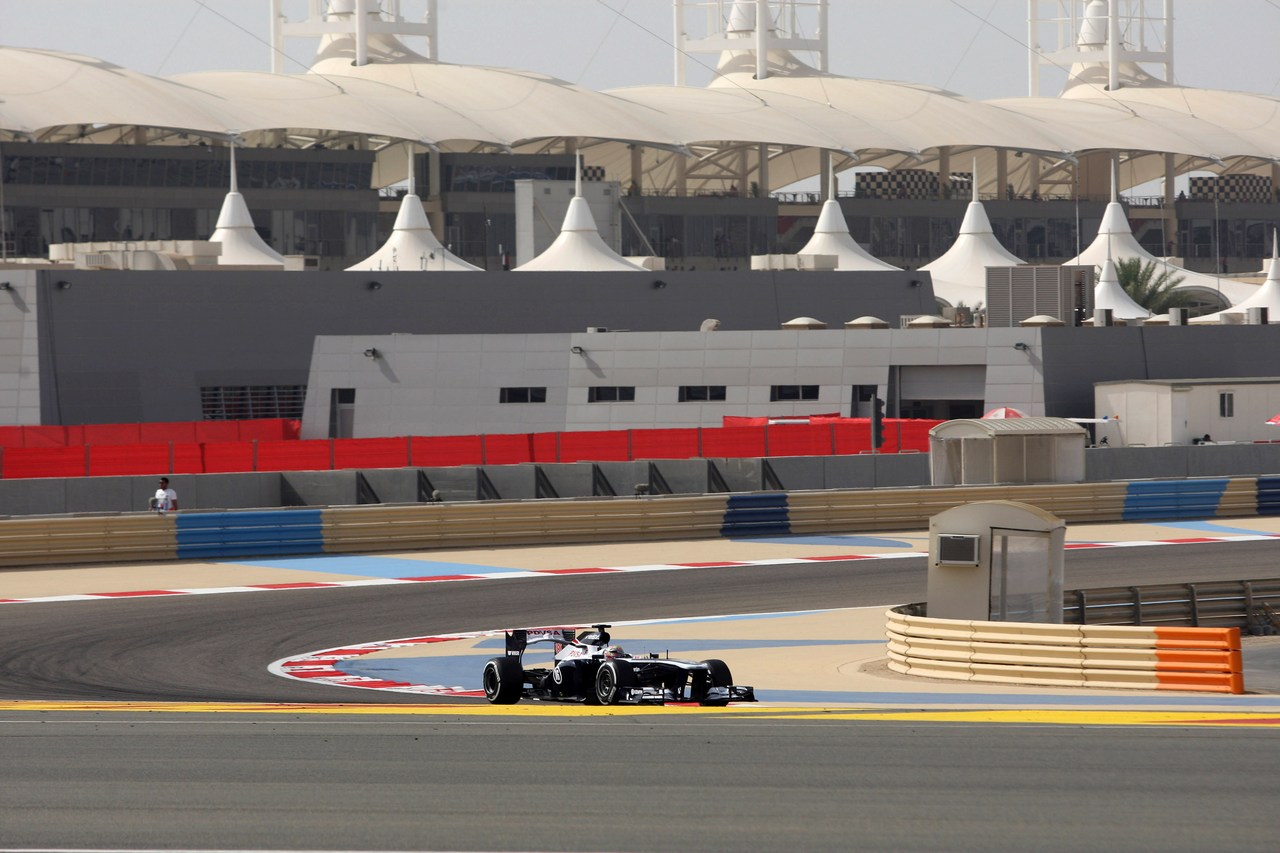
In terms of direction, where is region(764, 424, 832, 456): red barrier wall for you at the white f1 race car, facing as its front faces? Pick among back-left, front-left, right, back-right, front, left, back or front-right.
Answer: back-left

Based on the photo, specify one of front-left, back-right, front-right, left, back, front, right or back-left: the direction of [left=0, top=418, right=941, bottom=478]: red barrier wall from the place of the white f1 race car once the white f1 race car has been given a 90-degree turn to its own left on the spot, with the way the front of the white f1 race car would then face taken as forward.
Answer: front-left

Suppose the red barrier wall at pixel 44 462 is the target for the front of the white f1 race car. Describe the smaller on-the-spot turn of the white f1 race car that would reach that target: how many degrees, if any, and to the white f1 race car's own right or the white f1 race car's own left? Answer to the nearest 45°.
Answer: approximately 180°

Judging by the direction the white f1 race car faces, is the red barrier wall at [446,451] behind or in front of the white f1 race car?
behind

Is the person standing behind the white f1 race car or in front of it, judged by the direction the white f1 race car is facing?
behind

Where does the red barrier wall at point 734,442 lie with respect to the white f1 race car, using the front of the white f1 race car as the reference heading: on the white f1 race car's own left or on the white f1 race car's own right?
on the white f1 race car's own left

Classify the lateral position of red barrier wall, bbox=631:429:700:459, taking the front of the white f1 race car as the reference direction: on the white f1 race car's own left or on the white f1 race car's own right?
on the white f1 race car's own left

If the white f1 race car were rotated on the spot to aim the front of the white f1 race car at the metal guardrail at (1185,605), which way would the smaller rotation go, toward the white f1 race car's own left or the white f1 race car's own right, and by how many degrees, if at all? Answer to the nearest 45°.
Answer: approximately 90° to the white f1 race car's own left

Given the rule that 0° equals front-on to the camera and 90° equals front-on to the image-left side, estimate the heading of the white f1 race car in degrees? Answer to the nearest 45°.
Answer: approximately 315°

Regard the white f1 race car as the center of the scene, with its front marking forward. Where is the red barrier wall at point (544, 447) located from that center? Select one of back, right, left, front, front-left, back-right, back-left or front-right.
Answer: back-left

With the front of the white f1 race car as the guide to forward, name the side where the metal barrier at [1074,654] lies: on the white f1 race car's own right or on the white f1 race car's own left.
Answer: on the white f1 race car's own left

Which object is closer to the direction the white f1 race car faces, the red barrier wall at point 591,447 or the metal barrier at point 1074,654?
the metal barrier

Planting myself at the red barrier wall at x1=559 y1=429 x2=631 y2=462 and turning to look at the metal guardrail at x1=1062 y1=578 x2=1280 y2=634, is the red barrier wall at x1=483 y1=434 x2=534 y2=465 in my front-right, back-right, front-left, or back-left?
back-right

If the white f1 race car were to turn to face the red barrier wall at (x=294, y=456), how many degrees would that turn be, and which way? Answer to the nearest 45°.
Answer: approximately 135° to its left
